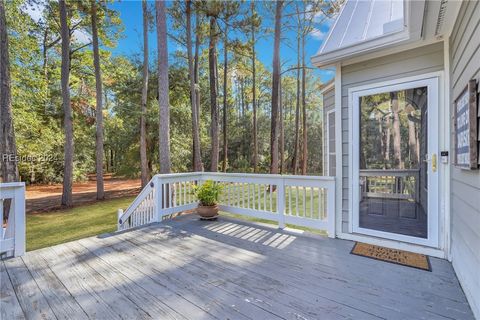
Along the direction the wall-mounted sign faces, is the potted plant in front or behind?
in front

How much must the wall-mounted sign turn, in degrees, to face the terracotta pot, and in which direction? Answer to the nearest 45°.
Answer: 0° — it already faces it

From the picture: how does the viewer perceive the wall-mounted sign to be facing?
facing to the left of the viewer
